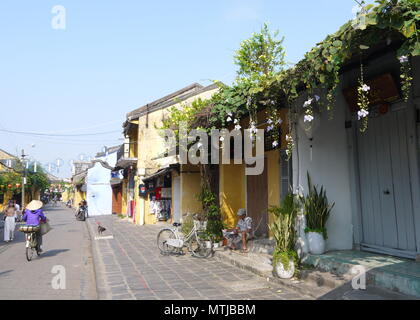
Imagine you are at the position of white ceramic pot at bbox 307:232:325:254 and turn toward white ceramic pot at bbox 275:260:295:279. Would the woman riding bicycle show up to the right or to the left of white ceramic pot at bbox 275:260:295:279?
right

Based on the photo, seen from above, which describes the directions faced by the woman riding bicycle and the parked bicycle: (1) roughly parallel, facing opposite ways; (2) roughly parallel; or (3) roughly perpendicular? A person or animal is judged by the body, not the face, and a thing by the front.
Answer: roughly perpendicular
